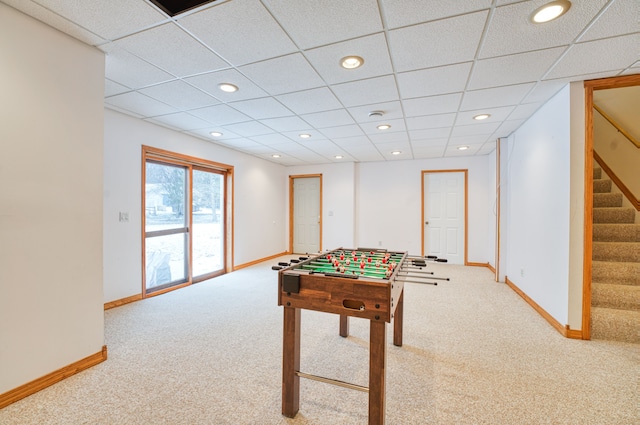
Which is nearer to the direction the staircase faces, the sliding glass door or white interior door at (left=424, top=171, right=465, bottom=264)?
the sliding glass door

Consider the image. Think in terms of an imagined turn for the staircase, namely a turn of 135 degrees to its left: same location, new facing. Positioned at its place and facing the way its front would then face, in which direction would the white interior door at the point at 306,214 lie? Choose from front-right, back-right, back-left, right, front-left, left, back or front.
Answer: back-left

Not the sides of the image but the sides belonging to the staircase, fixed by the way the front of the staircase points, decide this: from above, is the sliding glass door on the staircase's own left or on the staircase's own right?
on the staircase's own right

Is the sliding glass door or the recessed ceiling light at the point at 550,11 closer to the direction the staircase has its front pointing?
the recessed ceiling light

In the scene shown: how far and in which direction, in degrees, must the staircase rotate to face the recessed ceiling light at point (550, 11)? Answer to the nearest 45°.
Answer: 0° — it already faces it

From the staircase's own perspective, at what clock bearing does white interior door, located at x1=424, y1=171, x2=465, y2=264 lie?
The white interior door is roughly at 4 o'clock from the staircase.

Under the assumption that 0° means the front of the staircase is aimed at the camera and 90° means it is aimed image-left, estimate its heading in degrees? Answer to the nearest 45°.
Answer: approximately 0°
